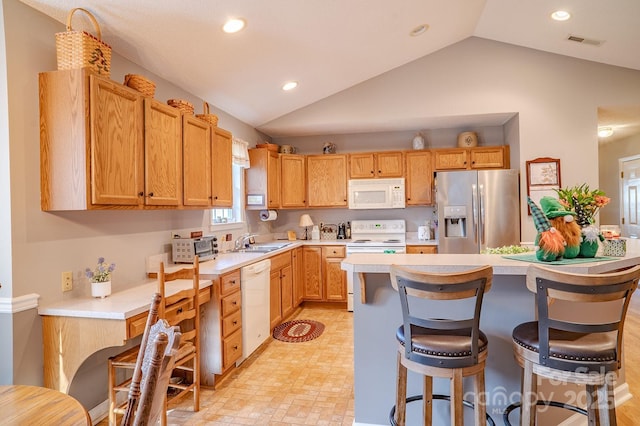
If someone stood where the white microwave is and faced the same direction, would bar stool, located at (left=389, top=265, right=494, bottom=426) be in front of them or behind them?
in front

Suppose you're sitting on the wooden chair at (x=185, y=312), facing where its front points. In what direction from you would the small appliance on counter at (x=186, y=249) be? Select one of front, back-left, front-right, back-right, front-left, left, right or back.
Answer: front-right

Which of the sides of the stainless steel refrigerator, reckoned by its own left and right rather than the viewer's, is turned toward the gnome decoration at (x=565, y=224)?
front

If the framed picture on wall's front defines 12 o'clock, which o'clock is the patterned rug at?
The patterned rug is roughly at 2 o'clock from the framed picture on wall.

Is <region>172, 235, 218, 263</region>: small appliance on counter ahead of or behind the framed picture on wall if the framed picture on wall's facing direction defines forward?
ahead

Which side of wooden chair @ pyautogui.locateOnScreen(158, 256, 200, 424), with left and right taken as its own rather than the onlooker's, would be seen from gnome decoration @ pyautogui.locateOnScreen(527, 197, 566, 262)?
back

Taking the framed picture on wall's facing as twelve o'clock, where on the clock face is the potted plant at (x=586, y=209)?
The potted plant is roughly at 12 o'clock from the framed picture on wall.

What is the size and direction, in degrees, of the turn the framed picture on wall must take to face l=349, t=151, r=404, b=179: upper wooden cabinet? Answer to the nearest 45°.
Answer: approximately 90° to its right

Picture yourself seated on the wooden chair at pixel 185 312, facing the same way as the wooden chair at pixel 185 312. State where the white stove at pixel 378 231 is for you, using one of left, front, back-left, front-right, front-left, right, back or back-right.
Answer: right

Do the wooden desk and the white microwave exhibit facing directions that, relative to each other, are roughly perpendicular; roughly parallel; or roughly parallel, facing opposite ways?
roughly perpendicular

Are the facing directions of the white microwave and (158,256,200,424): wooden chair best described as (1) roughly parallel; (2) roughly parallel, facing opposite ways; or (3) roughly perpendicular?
roughly perpendicular

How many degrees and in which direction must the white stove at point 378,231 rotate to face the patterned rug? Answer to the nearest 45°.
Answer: approximately 45° to its right

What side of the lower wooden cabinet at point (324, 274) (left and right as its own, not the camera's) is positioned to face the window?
right
